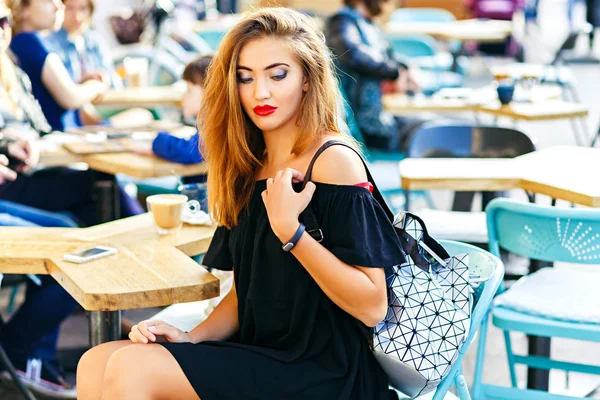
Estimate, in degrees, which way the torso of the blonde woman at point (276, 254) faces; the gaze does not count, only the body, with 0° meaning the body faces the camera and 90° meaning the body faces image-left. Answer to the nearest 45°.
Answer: approximately 45°

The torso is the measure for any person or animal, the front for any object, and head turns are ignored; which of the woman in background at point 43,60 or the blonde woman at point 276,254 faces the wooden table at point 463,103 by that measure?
the woman in background

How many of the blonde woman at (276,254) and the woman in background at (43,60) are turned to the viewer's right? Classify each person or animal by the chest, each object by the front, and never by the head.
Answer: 1

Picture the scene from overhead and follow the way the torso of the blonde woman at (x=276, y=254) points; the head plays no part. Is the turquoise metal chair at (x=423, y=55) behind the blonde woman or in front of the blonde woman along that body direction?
behind

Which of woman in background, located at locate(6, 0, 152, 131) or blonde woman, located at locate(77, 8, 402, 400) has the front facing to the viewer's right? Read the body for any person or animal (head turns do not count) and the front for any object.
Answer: the woman in background

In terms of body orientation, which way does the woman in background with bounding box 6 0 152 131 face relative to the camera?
to the viewer's right

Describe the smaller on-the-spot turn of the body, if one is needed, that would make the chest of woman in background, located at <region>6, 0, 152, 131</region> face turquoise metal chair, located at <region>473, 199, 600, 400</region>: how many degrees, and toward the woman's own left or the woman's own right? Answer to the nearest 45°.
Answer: approximately 45° to the woman's own right

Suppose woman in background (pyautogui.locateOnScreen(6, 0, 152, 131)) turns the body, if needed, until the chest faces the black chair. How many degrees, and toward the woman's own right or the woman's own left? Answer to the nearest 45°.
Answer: approximately 45° to the woman's own right
